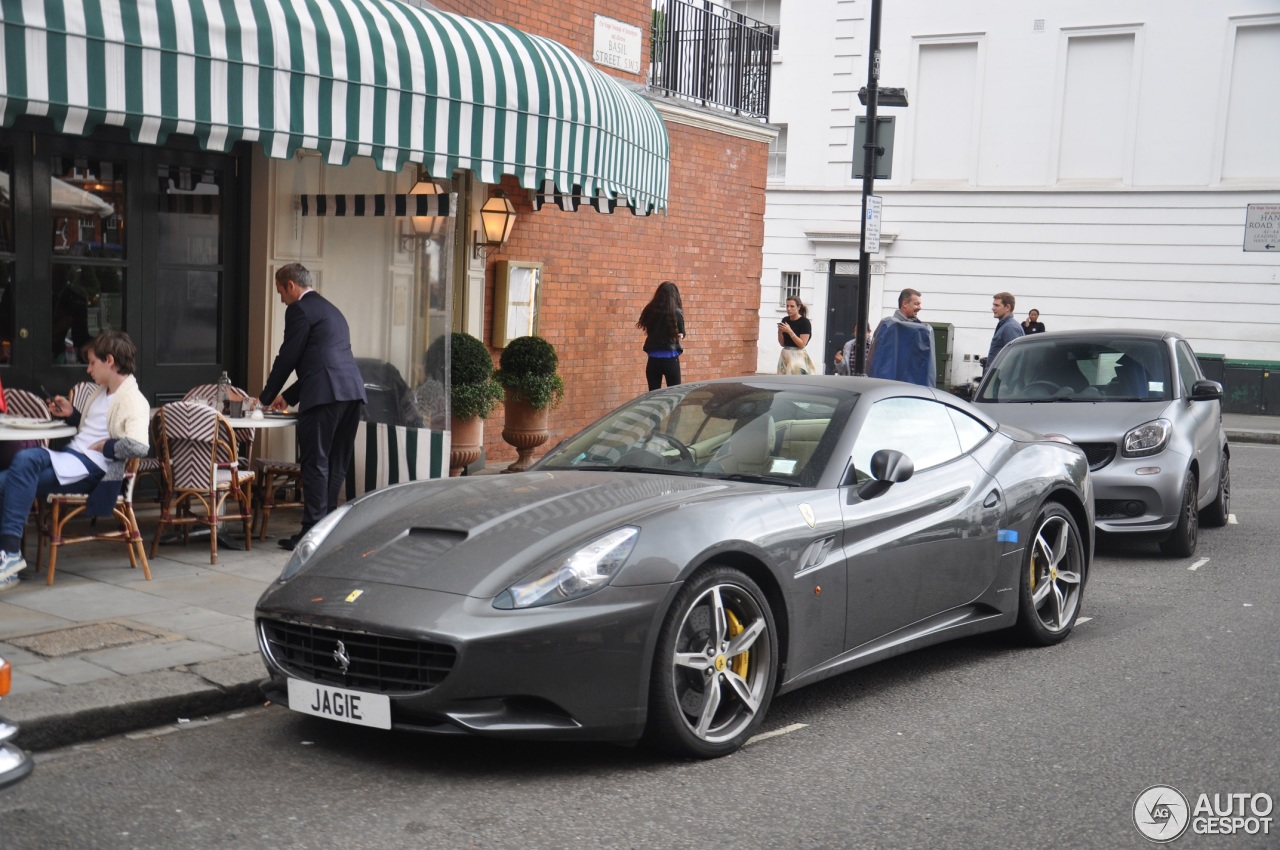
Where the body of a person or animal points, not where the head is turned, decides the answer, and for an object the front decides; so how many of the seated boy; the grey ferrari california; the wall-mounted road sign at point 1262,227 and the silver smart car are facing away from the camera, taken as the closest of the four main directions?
0

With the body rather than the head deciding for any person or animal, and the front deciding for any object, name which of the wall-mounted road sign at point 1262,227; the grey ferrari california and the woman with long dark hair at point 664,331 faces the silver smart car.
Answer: the wall-mounted road sign

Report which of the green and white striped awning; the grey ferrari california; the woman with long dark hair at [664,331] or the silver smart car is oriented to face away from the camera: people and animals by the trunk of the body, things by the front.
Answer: the woman with long dark hair

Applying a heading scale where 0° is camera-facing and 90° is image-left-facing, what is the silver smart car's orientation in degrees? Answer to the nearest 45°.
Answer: approximately 45°

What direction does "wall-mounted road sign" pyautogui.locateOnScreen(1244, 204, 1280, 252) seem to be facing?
toward the camera

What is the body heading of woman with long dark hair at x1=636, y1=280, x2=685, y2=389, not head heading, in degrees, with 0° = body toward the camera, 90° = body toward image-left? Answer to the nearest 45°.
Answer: approximately 180°

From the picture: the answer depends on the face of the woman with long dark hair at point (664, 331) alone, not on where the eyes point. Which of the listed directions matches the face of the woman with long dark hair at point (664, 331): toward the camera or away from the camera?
away from the camera

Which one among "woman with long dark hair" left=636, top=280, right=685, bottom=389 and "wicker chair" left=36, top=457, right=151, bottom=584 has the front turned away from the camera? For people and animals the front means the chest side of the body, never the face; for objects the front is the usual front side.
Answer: the woman with long dark hair

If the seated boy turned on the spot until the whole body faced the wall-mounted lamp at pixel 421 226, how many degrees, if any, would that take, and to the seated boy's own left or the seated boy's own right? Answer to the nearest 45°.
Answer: approximately 135° to the seated boy's own right

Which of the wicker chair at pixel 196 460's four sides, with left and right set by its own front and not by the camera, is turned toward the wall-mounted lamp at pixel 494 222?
front

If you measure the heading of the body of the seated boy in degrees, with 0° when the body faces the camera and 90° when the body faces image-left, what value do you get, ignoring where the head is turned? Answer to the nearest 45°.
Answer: approximately 90°

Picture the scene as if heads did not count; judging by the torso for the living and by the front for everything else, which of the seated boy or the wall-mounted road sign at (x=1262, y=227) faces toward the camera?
the wall-mounted road sign
